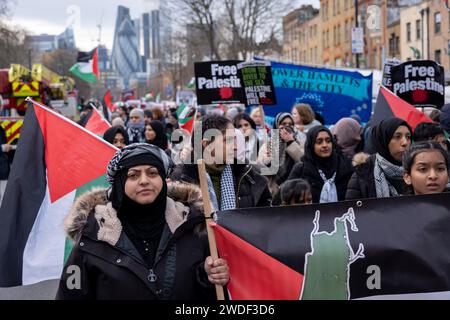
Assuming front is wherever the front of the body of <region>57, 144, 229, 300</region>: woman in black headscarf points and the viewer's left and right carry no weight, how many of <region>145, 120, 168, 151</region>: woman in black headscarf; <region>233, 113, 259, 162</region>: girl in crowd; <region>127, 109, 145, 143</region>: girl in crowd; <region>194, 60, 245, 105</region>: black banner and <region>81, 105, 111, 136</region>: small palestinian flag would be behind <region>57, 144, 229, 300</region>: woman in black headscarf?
5

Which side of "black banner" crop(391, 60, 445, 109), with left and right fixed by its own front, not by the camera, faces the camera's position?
front

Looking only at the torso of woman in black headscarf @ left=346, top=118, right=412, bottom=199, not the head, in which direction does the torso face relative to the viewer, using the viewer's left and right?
facing the viewer and to the right of the viewer

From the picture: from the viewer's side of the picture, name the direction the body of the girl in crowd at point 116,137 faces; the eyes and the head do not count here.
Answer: toward the camera

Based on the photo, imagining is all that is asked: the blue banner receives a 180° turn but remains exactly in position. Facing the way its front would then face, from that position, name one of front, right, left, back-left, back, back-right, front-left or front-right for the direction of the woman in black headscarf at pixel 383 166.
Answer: back

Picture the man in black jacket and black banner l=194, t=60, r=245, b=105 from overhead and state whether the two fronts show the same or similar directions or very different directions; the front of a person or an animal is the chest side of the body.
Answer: same or similar directions

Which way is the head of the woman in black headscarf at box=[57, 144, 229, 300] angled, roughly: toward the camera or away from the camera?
toward the camera

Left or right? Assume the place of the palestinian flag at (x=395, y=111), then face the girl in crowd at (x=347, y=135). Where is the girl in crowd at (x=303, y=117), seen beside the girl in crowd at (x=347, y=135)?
right

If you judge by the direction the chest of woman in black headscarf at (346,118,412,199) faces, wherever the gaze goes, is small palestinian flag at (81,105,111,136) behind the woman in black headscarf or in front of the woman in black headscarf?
behind

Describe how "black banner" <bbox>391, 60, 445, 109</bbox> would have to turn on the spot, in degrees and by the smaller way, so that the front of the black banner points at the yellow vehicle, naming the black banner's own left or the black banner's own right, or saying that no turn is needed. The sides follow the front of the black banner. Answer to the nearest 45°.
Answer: approximately 135° to the black banner's own right

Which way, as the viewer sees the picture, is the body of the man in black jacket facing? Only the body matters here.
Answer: toward the camera
